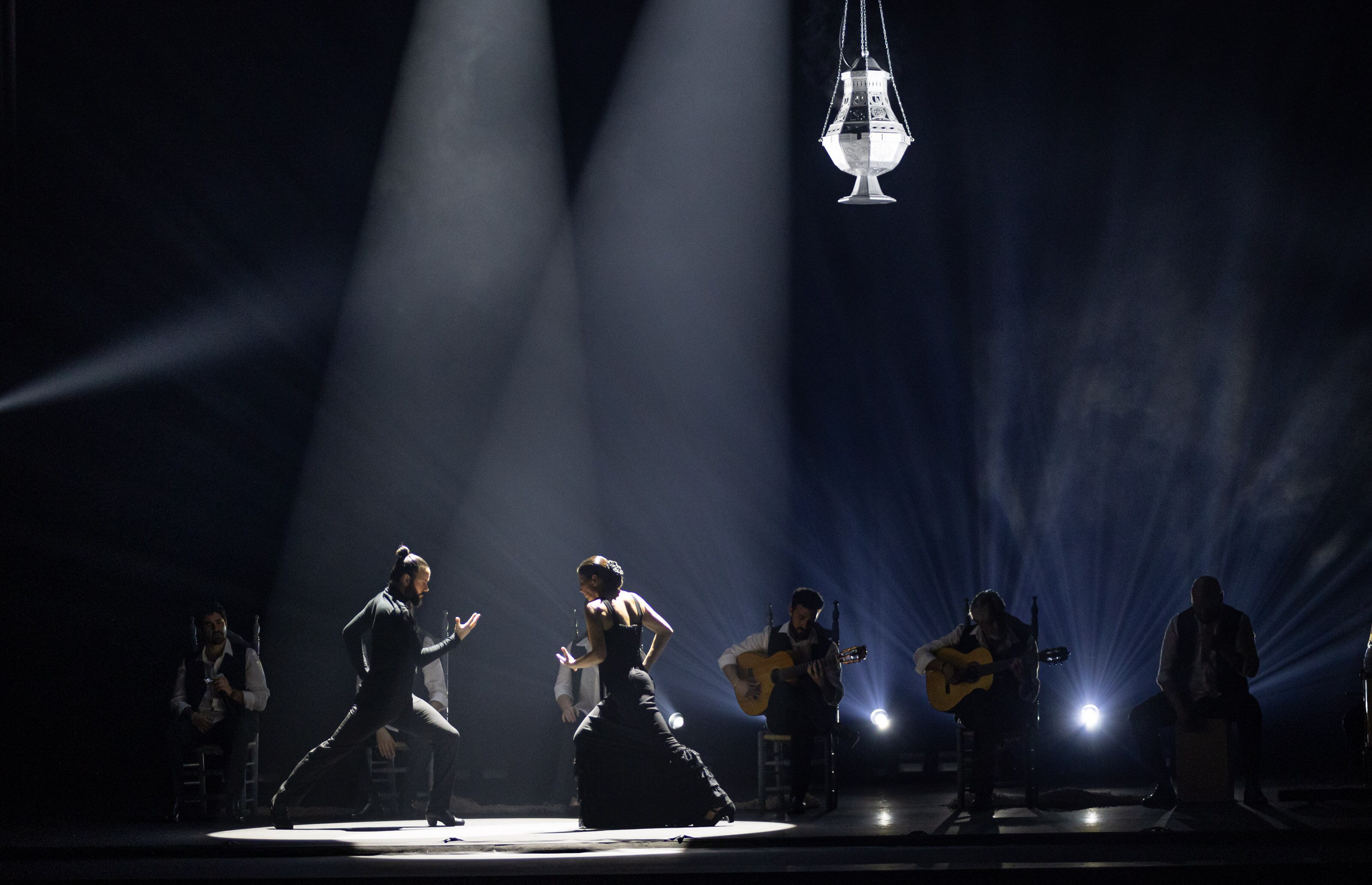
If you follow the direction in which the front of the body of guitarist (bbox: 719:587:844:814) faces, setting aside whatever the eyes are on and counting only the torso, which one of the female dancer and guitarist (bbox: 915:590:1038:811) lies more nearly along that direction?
the female dancer

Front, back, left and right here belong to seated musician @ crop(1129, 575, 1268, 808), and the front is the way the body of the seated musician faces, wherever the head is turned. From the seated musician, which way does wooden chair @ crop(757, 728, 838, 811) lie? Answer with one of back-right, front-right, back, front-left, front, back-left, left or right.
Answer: right

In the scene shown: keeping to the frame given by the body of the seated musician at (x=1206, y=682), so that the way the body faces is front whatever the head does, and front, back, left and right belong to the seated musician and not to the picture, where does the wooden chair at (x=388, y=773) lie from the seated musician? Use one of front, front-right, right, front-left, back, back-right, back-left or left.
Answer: right

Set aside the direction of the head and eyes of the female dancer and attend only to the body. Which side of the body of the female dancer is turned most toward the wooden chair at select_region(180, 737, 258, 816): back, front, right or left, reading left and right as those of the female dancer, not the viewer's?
front

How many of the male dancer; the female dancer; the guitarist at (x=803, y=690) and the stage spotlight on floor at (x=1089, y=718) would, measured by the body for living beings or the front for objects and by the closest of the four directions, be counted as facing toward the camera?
2

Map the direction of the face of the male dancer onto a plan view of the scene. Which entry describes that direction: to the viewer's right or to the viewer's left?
to the viewer's right

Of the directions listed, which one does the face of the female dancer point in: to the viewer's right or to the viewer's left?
to the viewer's left

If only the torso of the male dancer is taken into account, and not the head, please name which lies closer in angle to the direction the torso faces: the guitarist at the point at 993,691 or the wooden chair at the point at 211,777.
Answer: the guitarist

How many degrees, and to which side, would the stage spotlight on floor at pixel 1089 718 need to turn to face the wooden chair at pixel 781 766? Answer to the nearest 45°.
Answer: approximately 45° to its right

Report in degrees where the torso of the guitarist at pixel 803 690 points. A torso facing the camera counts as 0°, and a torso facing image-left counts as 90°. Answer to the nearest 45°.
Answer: approximately 0°

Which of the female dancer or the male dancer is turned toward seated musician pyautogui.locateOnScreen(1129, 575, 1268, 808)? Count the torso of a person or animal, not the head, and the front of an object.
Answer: the male dancer

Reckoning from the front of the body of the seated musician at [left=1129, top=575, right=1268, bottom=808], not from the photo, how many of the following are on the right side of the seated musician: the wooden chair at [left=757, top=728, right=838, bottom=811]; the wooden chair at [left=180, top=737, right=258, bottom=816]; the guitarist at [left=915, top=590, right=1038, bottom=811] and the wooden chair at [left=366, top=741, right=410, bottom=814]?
4

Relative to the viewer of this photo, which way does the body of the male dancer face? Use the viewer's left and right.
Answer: facing to the right of the viewer
